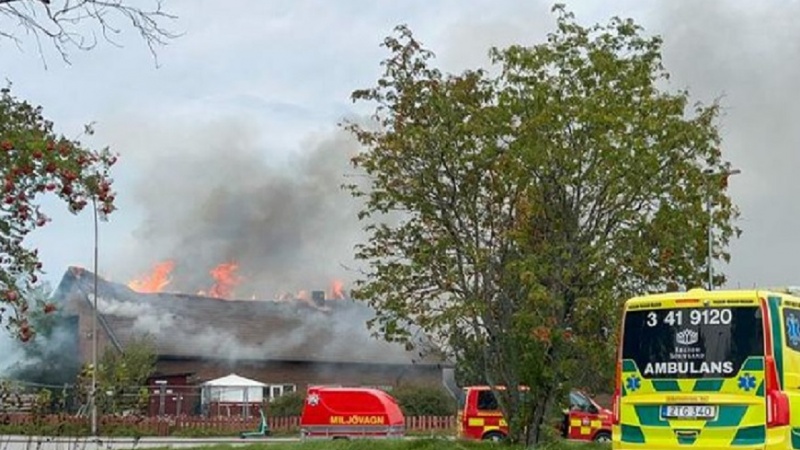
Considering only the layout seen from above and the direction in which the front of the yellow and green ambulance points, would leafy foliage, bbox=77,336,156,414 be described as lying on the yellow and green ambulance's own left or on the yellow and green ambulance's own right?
on the yellow and green ambulance's own left

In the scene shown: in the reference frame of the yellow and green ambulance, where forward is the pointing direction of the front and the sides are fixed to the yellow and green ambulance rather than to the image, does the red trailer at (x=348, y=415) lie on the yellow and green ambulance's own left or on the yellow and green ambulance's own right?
on the yellow and green ambulance's own left

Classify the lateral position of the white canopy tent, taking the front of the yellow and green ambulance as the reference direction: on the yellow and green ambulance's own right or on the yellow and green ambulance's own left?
on the yellow and green ambulance's own left

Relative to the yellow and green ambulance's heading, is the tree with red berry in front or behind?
behind

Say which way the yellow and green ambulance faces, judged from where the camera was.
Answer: facing away from the viewer and to the right of the viewer

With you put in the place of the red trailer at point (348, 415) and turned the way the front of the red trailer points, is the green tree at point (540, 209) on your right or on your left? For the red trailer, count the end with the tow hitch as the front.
on your right
